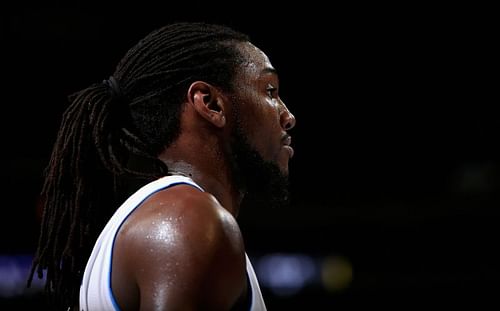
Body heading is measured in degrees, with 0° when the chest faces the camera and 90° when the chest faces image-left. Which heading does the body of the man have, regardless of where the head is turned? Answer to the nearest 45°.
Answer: approximately 270°

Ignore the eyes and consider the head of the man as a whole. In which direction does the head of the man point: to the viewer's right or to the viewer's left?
to the viewer's right
